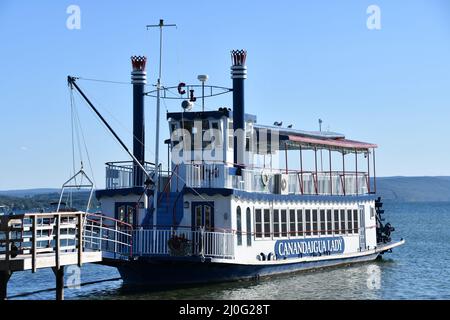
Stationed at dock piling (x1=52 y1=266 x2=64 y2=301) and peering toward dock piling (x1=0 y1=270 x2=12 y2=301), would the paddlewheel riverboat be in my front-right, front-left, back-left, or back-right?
back-right

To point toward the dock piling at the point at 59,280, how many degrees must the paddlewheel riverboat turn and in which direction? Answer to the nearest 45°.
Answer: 0° — it already faces it

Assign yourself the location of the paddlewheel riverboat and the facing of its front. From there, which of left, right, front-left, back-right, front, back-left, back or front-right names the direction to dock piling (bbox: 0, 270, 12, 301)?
front

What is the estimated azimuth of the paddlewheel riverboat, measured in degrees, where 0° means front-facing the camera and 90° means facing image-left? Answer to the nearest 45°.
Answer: approximately 45°

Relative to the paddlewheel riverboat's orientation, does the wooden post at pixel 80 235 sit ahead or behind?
ahead

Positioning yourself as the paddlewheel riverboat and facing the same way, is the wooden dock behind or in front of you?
in front
